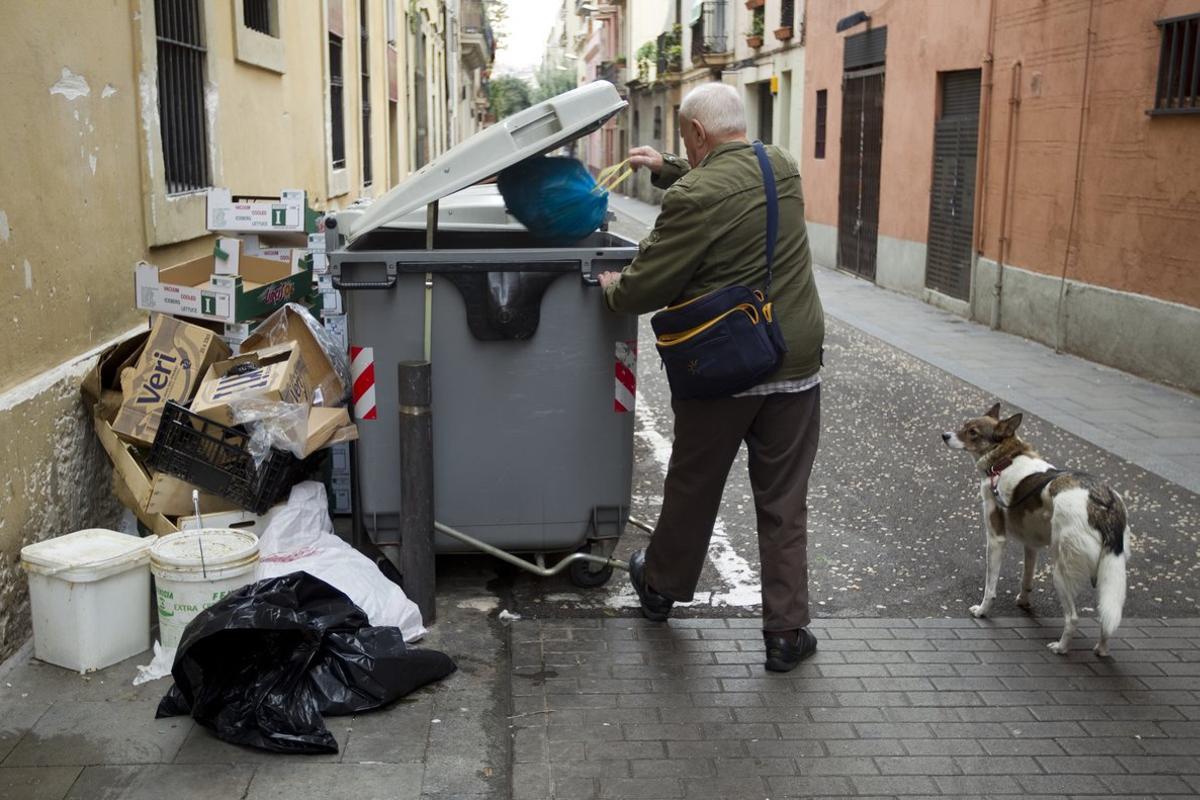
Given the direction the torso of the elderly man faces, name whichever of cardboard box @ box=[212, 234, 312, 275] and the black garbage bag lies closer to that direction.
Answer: the cardboard box

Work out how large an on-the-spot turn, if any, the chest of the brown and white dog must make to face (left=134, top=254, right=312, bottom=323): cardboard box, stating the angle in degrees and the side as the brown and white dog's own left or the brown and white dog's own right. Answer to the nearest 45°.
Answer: approximately 45° to the brown and white dog's own left

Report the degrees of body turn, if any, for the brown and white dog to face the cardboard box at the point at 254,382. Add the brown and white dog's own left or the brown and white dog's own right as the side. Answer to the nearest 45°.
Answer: approximately 45° to the brown and white dog's own left

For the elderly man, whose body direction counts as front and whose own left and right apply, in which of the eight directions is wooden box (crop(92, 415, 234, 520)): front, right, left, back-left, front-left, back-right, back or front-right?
front-left

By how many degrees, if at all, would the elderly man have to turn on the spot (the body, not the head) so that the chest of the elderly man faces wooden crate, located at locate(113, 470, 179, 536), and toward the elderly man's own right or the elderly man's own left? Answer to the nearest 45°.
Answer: approximately 45° to the elderly man's own left

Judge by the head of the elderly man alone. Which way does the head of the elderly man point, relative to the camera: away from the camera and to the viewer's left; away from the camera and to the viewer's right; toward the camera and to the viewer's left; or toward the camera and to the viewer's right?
away from the camera and to the viewer's left

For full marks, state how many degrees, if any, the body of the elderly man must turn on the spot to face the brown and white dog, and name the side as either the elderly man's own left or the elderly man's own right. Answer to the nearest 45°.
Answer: approximately 135° to the elderly man's own right

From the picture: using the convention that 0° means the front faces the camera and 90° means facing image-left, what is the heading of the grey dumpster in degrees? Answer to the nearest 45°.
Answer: approximately 270°

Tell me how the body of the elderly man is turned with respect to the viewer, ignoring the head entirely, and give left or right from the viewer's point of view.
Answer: facing away from the viewer and to the left of the viewer

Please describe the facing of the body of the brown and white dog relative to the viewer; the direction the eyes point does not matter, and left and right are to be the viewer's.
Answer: facing away from the viewer and to the left of the viewer
